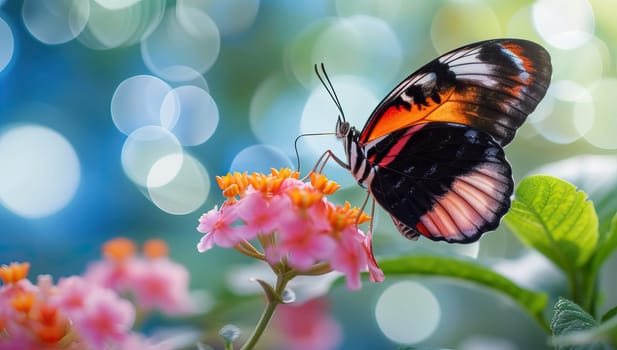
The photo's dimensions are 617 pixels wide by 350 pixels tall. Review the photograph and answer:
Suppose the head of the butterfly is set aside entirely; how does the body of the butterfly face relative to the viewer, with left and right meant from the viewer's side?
facing to the left of the viewer

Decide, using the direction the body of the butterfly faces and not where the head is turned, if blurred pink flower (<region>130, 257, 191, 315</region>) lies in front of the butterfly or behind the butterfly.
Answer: in front

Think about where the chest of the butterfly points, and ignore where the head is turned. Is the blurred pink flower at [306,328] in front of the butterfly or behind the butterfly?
in front

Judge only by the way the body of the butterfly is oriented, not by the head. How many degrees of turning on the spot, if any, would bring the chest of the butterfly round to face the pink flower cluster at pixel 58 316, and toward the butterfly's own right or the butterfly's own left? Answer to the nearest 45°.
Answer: approximately 45° to the butterfly's own left
